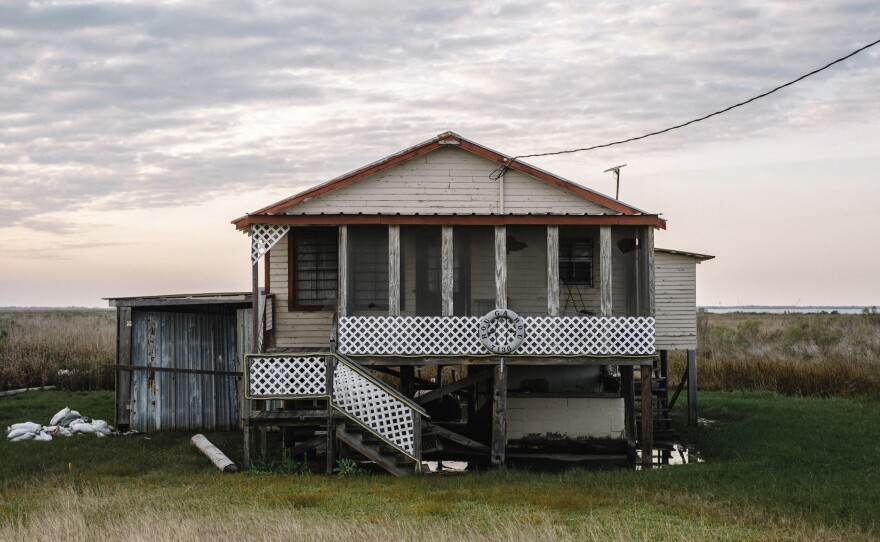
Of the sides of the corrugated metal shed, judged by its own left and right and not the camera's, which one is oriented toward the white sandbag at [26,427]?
right

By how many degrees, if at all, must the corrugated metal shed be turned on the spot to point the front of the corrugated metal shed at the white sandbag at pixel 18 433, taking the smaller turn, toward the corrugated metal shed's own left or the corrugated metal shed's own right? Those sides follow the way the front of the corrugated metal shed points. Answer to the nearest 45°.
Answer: approximately 45° to the corrugated metal shed's own right

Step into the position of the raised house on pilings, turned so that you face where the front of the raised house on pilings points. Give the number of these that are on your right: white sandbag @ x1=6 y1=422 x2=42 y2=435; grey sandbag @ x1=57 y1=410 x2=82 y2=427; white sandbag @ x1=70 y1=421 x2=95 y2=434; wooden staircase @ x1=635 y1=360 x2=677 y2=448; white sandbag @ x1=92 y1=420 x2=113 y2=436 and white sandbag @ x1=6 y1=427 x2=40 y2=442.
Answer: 5

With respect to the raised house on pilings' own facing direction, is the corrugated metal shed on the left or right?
on its right

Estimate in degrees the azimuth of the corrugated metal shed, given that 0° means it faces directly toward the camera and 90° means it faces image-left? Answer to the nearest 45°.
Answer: approximately 0°

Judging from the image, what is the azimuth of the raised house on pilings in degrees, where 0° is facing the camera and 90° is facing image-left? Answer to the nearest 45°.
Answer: approximately 0°

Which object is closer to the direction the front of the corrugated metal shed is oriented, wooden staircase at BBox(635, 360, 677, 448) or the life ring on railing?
the life ring on railing

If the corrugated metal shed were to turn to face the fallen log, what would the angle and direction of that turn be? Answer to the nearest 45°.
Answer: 0° — it already faces it

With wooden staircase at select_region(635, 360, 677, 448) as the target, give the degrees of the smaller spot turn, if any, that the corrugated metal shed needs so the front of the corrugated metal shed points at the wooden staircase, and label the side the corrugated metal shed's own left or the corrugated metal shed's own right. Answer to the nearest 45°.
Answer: approximately 90° to the corrugated metal shed's own left

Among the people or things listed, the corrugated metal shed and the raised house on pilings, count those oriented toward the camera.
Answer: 2

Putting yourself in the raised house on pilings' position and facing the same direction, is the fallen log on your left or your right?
on your right

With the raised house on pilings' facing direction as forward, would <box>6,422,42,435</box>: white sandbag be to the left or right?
on its right

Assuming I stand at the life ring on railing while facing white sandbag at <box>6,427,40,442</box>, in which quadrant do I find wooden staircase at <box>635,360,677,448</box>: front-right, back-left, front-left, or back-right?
back-right
